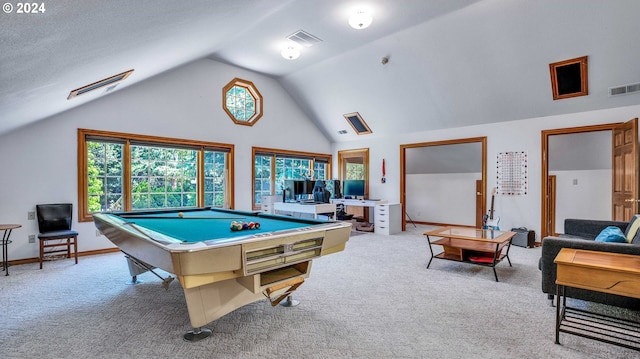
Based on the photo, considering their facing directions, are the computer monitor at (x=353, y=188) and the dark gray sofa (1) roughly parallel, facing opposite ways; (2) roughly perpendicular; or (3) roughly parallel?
roughly perpendicular

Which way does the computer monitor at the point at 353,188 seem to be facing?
toward the camera

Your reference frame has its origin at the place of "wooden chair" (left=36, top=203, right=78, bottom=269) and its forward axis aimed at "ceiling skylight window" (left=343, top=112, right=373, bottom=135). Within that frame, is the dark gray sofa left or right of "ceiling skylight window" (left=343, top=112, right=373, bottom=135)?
right

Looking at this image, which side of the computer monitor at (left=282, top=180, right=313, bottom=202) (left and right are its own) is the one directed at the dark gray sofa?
front

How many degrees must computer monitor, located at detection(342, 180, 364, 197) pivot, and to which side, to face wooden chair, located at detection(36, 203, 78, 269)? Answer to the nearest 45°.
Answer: approximately 45° to its right

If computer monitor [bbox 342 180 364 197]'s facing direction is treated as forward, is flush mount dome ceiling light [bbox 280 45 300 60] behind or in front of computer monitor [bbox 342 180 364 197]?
in front

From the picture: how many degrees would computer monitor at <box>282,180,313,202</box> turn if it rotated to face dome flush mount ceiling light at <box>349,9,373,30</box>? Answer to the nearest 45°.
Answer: approximately 45° to its right

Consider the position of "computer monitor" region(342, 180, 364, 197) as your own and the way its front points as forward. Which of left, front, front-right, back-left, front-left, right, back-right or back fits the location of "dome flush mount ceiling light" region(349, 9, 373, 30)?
front

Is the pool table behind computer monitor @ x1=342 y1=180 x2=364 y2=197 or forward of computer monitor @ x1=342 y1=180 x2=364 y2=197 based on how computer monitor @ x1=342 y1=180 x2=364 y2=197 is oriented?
forward

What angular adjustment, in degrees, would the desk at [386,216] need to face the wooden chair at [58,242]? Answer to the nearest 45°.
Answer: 0° — it already faces it

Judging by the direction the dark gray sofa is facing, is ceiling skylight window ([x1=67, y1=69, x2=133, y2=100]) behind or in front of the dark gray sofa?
in front

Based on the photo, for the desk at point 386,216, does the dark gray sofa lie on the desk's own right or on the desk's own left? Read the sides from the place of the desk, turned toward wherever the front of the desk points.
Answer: on the desk's own left

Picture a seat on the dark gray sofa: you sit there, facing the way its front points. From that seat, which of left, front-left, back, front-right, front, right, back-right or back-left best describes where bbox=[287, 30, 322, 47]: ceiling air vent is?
front-right

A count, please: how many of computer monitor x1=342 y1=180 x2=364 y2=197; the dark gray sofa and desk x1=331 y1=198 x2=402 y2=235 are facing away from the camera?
0

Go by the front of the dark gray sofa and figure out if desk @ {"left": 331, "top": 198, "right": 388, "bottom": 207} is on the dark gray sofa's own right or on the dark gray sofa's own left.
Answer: on the dark gray sofa's own right

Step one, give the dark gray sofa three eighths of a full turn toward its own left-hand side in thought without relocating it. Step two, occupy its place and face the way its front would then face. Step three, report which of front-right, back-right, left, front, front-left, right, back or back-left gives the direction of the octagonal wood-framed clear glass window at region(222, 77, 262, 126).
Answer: back
